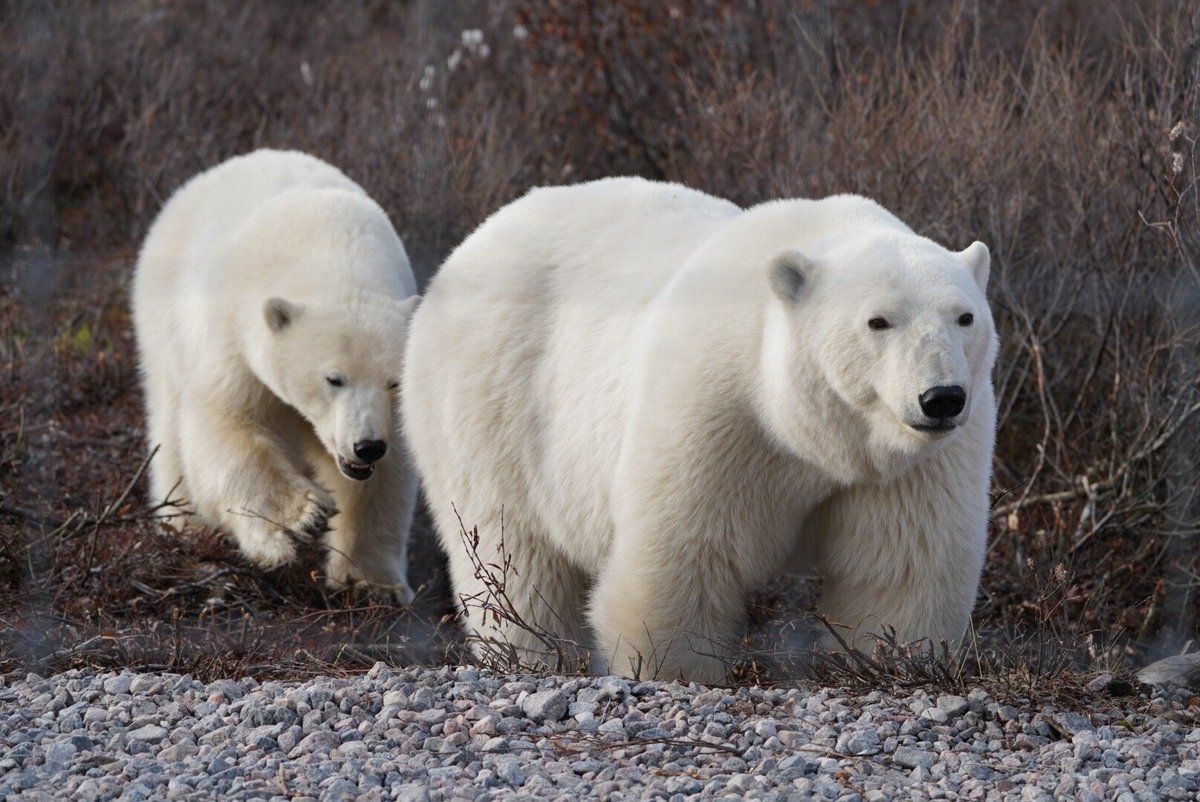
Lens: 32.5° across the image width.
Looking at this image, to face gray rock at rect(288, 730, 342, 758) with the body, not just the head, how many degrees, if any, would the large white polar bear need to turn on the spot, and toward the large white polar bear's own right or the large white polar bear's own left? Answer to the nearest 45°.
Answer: approximately 90° to the large white polar bear's own right

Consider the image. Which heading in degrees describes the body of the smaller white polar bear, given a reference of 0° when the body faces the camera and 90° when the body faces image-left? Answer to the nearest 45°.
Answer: approximately 315°

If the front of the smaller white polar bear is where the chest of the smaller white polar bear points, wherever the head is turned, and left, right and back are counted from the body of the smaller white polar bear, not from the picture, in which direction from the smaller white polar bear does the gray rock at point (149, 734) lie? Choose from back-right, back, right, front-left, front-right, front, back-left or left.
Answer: front-right

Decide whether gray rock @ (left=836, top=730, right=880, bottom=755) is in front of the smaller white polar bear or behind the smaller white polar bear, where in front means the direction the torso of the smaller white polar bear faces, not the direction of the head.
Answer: in front

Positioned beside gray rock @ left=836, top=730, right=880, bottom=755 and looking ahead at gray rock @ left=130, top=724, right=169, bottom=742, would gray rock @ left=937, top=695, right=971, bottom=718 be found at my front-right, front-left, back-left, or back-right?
back-right

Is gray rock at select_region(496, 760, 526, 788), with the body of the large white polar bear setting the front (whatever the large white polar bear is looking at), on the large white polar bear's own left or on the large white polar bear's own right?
on the large white polar bear's own right

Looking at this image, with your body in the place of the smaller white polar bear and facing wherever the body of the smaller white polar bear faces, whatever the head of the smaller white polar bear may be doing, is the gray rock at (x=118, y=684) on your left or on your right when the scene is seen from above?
on your right
